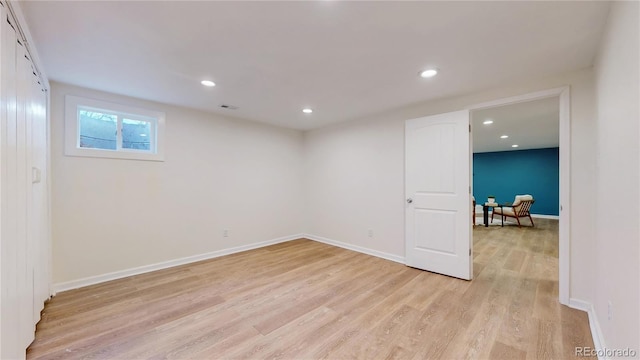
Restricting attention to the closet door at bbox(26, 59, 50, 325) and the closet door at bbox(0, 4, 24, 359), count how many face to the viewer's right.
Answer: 2

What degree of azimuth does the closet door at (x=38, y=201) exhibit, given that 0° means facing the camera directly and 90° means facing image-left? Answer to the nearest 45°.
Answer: approximately 270°

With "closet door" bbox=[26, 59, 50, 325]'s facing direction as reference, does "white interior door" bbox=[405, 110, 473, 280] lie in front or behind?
in front

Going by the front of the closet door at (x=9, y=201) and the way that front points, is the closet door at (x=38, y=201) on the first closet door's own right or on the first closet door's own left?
on the first closet door's own left

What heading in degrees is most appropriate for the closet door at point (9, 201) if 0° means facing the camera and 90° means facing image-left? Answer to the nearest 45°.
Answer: approximately 270°

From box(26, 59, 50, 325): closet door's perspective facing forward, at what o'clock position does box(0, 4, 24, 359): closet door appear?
box(0, 4, 24, 359): closet door is roughly at 3 o'clock from box(26, 59, 50, 325): closet door.

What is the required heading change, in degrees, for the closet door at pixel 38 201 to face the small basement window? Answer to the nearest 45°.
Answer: approximately 45° to its left

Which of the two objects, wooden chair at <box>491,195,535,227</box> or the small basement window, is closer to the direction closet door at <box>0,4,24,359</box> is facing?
the wooden chair
